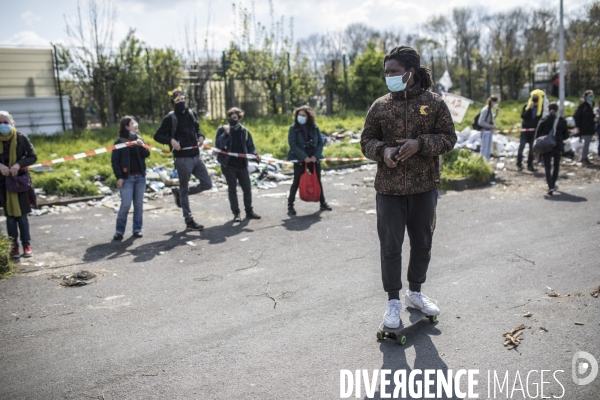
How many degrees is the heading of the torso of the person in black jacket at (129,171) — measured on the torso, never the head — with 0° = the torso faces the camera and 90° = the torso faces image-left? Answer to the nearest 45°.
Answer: approximately 315°

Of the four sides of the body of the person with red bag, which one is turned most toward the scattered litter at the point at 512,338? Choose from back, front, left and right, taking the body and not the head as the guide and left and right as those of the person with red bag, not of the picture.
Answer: front

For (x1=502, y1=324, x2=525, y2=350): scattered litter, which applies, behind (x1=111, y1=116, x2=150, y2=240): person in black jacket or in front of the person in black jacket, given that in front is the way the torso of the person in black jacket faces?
in front

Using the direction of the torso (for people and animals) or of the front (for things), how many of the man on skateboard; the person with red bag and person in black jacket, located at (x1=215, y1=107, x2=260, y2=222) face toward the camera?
3

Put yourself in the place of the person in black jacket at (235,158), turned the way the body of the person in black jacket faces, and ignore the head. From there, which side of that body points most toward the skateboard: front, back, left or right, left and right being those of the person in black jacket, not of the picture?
front

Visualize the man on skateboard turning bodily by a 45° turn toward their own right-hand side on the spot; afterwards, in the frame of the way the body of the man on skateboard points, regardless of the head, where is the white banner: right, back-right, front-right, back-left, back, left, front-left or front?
back-right

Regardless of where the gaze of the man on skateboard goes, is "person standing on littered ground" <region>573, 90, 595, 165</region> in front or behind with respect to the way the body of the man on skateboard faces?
behind

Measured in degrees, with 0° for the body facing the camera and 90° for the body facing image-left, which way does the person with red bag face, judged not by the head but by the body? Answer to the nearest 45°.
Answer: approximately 0°

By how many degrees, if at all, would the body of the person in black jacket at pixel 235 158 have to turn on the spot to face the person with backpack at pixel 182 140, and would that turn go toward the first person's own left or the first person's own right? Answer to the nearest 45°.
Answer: approximately 45° to the first person's own right
